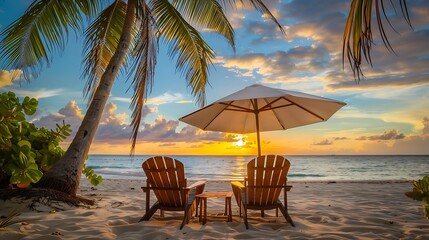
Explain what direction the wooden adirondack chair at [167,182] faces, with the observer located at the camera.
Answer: facing away from the viewer and to the right of the viewer

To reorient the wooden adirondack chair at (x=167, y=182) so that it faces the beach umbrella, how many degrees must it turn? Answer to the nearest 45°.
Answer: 0° — it already faces it

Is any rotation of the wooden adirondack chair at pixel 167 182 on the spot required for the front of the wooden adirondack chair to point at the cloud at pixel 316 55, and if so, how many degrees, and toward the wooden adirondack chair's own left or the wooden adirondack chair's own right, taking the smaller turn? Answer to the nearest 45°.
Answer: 0° — it already faces it

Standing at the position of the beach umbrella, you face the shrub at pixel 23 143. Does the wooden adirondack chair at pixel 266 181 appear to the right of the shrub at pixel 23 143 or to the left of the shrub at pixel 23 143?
left

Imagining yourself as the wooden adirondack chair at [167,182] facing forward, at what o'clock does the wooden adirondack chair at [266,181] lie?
the wooden adirondack chair at [266,181] is roughly at 2 o'clock from the wooden adirondack chair at [167,182].
